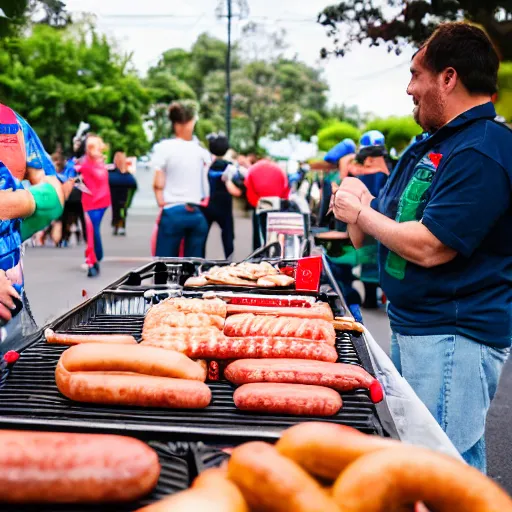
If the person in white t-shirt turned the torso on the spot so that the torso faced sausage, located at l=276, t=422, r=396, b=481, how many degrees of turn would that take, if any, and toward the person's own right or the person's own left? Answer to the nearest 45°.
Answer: approximately 180°

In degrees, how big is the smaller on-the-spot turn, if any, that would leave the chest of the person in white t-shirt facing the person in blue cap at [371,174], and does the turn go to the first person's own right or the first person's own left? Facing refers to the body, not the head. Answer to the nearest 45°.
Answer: approximately 90° to the first person's own right

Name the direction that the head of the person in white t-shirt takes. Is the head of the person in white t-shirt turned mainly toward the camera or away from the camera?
away from the camera

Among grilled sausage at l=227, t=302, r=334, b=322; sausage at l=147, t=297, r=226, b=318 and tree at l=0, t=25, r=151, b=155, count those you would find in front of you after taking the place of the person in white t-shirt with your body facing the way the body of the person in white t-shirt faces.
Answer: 1

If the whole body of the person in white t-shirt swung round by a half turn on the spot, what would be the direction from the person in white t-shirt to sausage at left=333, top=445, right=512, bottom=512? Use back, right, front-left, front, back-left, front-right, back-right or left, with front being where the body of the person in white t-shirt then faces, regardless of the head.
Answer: front

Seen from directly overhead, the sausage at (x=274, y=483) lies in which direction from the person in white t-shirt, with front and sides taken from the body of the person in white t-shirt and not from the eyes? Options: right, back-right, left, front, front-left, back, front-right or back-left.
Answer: back

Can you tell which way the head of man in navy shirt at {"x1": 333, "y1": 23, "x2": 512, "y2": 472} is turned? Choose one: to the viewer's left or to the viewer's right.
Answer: to the viewer's left

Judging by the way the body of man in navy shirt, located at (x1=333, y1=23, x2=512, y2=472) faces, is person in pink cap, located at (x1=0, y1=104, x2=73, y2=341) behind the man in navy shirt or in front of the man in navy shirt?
in front

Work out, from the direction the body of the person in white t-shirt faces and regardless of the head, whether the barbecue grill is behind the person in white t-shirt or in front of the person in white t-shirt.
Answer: behind

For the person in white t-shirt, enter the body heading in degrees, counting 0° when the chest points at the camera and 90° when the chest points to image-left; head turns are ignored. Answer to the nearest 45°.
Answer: approximately 180°

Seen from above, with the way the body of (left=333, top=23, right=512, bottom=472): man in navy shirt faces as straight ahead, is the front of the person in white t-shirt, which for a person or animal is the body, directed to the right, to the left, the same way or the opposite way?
to the right

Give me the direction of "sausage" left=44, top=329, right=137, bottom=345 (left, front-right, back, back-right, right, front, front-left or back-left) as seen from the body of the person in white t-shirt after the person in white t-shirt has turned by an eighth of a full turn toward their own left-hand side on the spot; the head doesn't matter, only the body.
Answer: back-left

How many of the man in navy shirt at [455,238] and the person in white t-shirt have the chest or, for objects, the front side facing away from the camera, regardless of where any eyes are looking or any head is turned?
1

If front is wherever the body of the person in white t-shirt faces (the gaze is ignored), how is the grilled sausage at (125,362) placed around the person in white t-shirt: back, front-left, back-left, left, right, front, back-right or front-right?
back

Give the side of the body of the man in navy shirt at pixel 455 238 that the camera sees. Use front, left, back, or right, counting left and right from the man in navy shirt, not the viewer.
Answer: left
